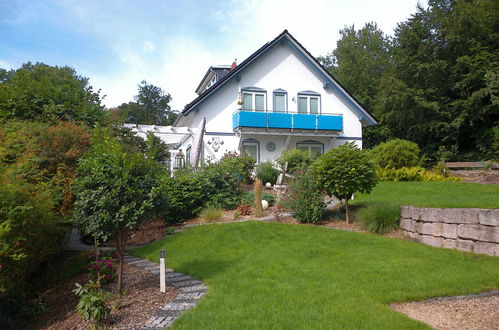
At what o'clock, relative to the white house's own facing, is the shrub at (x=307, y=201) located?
The shrub is roughly at 12 o'clock from the white house.

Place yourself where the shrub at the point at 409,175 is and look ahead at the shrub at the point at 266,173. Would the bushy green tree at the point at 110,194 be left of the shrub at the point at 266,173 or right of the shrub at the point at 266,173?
left

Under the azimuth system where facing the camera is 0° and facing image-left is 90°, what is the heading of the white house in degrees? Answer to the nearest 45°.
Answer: approximately 0°

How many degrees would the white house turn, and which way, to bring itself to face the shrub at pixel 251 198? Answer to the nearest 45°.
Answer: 0° — it already faces it

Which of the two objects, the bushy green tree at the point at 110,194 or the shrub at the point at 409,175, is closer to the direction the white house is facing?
the bushy green tree

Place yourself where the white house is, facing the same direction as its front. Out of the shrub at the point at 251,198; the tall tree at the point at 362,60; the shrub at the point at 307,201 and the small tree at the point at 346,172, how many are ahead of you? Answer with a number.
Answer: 3

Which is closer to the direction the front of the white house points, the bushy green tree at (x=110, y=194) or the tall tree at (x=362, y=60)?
the bushy green tree

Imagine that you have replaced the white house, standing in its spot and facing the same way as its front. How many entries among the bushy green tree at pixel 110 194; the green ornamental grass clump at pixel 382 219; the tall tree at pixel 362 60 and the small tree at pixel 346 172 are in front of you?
3

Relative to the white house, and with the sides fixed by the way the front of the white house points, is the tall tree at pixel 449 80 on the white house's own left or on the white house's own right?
on the white house's own left
